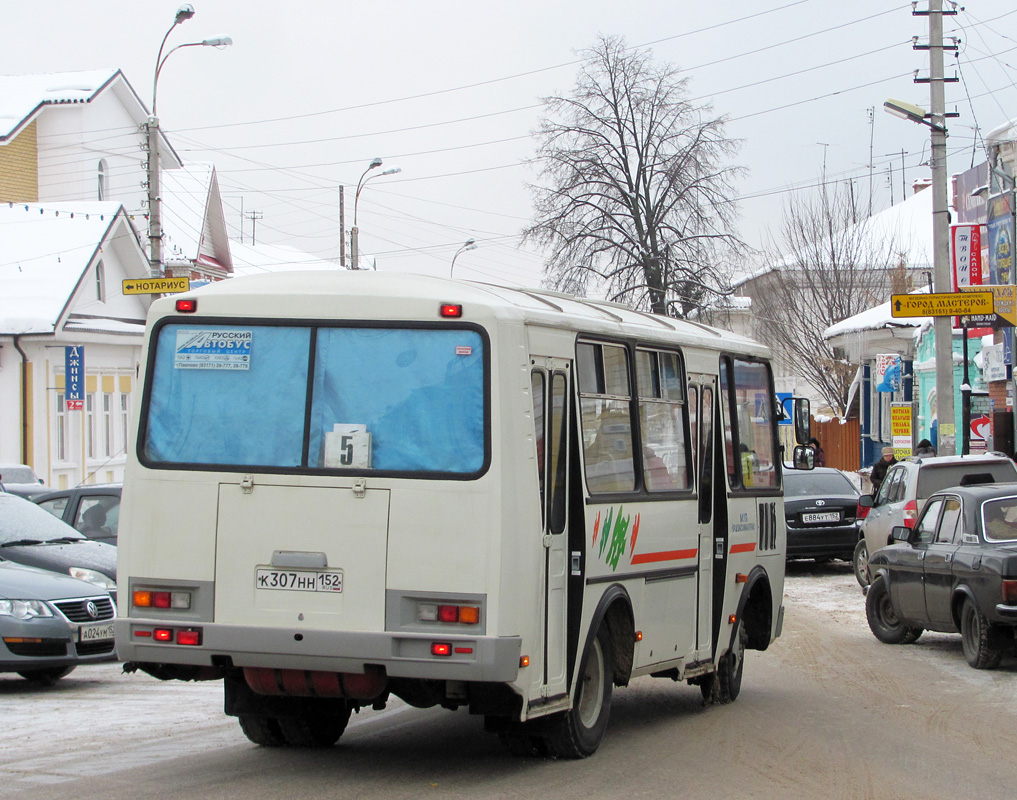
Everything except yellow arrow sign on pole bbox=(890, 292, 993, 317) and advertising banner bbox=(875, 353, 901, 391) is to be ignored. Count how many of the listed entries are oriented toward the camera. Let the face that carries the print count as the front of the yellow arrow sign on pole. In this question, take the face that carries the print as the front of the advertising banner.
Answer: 2

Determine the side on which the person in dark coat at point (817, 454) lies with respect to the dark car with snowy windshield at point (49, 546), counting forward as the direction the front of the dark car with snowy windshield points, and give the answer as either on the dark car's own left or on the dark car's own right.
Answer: on the dark car's own left

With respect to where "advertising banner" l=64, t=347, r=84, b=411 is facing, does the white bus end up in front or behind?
in front

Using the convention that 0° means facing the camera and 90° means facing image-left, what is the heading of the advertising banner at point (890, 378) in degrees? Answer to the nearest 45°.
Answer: approximately 0°

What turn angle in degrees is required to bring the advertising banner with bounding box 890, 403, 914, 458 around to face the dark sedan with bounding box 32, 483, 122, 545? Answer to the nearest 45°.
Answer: approximately 45° to its right

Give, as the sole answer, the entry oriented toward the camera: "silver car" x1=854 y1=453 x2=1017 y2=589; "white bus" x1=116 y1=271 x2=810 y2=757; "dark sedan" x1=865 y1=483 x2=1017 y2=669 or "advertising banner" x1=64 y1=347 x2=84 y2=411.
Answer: the advertising banner

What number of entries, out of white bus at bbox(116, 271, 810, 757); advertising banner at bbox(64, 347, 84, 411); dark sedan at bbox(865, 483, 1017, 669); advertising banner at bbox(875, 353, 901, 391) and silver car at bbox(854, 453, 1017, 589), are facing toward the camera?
2
